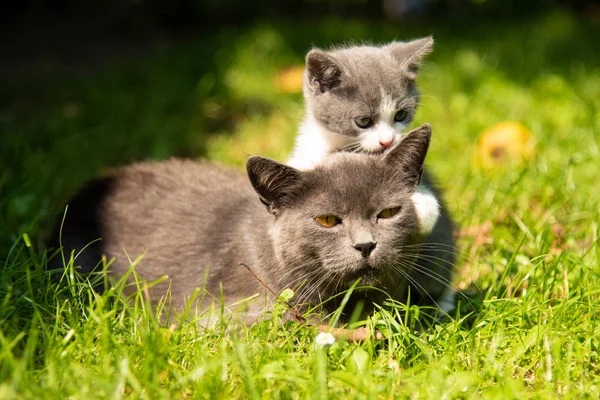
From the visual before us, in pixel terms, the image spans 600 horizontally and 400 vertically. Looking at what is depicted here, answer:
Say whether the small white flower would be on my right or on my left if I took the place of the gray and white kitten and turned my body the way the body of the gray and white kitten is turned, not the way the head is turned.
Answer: on my right

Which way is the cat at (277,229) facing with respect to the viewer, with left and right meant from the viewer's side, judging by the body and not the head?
facing the viewer and to the right of the viewer

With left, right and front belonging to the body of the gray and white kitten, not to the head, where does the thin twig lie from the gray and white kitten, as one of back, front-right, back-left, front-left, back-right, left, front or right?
front-right

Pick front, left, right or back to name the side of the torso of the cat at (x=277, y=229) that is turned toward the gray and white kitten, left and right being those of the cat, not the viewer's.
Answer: left

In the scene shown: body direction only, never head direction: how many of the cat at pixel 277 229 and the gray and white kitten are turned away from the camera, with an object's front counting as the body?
0
